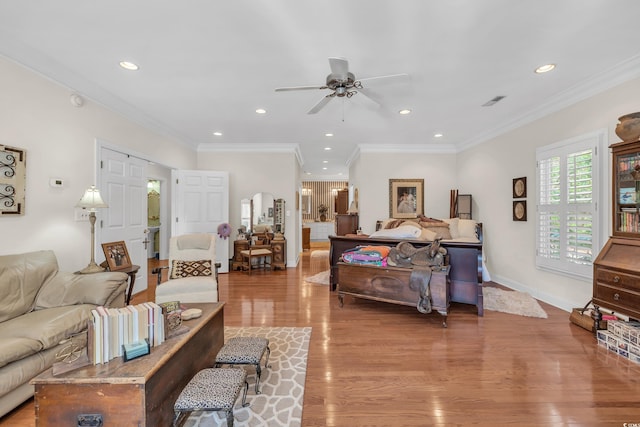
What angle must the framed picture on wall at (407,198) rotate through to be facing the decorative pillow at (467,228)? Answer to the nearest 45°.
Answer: approximately 45° to its left

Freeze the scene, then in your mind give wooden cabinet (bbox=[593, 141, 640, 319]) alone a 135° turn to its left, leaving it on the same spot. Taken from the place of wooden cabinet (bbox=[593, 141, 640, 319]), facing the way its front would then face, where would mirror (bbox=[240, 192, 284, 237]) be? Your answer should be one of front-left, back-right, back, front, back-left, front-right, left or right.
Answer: back

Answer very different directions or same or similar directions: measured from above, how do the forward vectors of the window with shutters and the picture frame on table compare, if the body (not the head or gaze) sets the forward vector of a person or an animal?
very different directions

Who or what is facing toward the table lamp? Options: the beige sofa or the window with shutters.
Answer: the window with shutters

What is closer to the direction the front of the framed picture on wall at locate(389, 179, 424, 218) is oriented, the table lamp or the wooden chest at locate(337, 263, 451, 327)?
the wooden chest

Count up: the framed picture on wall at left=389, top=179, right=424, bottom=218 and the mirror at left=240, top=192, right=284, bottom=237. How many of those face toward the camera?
2

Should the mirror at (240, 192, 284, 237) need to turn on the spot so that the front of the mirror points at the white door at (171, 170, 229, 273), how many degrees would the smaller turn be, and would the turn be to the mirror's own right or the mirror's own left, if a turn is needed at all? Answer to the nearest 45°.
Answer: approximately 90° to the mirror's own right

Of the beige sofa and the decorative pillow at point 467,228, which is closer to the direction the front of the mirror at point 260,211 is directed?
the beige sofa

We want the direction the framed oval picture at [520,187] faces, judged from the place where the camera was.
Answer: facing the viewer and to the left of the viewer

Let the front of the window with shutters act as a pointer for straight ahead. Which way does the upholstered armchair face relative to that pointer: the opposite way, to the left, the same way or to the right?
to the left

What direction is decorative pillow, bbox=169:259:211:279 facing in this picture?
toward the camera

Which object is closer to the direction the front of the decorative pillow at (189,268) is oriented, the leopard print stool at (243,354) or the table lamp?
the leopard print stool

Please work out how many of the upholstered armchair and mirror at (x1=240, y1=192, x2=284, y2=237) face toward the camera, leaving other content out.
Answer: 2

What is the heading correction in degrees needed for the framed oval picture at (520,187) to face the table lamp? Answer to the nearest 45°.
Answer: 0° — it already faces it

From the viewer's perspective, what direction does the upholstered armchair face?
toward the camera

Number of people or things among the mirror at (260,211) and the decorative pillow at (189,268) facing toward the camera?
2
